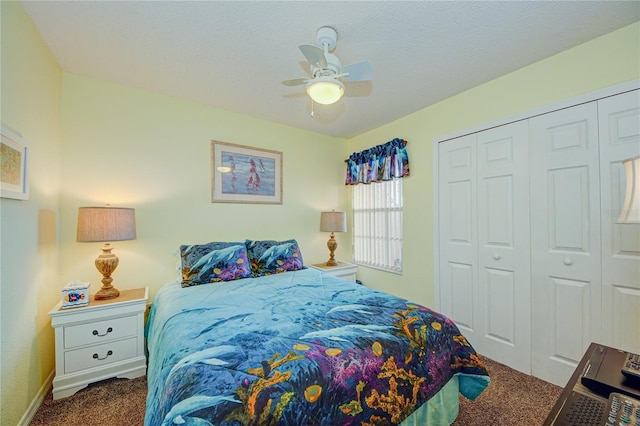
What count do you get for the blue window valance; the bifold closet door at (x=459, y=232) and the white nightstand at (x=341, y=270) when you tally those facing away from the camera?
0

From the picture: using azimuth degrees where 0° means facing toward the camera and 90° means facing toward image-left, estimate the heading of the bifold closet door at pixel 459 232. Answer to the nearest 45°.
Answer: approximately 45°

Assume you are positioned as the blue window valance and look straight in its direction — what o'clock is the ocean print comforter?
The ocean print comforter is roughly at 11 o'clock from the blue window valance.

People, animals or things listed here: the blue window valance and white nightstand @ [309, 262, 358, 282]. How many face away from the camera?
0

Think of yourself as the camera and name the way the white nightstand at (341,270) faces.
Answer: facing the viewer and to the right of the viewer

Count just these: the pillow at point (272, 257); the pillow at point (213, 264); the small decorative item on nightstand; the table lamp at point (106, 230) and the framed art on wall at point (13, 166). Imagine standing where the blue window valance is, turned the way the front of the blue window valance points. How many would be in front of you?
5

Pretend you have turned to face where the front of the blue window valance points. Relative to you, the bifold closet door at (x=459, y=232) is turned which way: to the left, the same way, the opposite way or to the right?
the same way

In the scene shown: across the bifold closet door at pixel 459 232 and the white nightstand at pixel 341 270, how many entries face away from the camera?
0

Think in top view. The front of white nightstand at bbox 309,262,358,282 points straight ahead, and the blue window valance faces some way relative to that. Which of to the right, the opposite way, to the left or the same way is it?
to the right

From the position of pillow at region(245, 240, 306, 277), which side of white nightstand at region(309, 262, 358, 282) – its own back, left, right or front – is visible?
right

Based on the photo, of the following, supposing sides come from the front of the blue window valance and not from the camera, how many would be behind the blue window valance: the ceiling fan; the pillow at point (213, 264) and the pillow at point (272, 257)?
0

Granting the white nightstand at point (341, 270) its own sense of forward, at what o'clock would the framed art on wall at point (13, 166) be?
The framed art on wall is roughly at 3 o'clock from the white nightstand.

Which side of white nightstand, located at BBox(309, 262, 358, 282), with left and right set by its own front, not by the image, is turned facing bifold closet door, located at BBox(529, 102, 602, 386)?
front

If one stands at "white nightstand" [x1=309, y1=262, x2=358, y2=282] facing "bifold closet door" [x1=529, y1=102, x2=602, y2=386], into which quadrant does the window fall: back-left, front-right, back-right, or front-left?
front-left

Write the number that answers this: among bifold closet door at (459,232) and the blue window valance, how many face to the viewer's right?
0

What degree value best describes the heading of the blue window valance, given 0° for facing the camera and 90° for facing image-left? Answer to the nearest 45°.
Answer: approximately 45°

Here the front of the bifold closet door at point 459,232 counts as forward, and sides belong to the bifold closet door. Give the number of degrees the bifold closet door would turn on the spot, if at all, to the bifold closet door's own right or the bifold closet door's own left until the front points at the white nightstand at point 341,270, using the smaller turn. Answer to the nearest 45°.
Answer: approximately 45° to the bifold closet door's own right

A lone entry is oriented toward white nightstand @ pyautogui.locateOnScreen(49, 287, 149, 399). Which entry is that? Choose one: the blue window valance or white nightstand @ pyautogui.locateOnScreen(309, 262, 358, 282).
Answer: the blue window valance

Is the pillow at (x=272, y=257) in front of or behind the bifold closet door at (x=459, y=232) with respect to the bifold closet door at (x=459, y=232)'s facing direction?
in front

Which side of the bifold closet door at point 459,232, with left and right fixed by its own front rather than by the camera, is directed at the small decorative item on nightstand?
front
